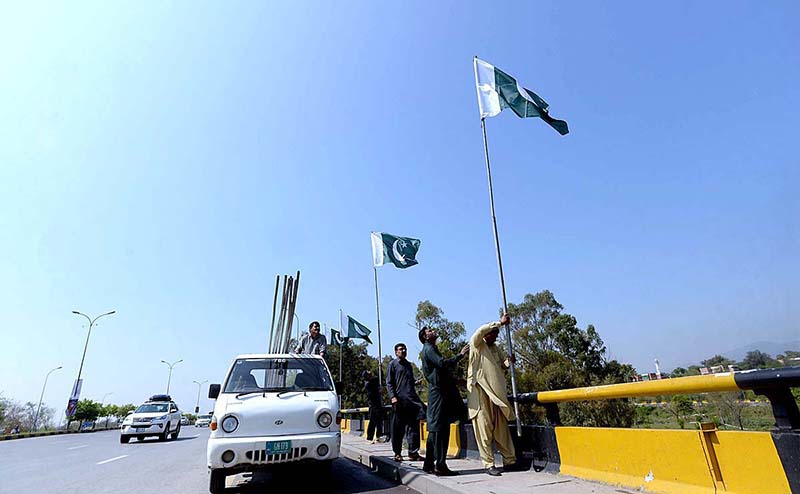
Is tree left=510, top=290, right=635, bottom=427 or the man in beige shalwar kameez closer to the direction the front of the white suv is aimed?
the man in beige shalwar kameez

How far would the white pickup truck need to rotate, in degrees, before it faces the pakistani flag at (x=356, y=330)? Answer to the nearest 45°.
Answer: approximately 180°

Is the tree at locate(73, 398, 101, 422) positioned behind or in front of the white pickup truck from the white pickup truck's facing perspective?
behind

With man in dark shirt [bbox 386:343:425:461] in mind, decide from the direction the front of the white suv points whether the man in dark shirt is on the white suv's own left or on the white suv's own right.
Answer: on the white suv's own left

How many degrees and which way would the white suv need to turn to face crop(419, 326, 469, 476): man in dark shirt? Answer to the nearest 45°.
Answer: approximately 45° to its left

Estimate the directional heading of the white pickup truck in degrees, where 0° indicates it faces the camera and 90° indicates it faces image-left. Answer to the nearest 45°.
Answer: approximately 0°

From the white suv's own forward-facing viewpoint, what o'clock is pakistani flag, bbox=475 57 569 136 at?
The pakistani flag is roughly at 10 o'clock from the white suv.

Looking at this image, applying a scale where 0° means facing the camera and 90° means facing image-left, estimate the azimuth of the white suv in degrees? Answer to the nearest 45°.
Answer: approximately 45°

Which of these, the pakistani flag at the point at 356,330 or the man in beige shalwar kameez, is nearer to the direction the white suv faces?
the man in beige shalwar kameez
